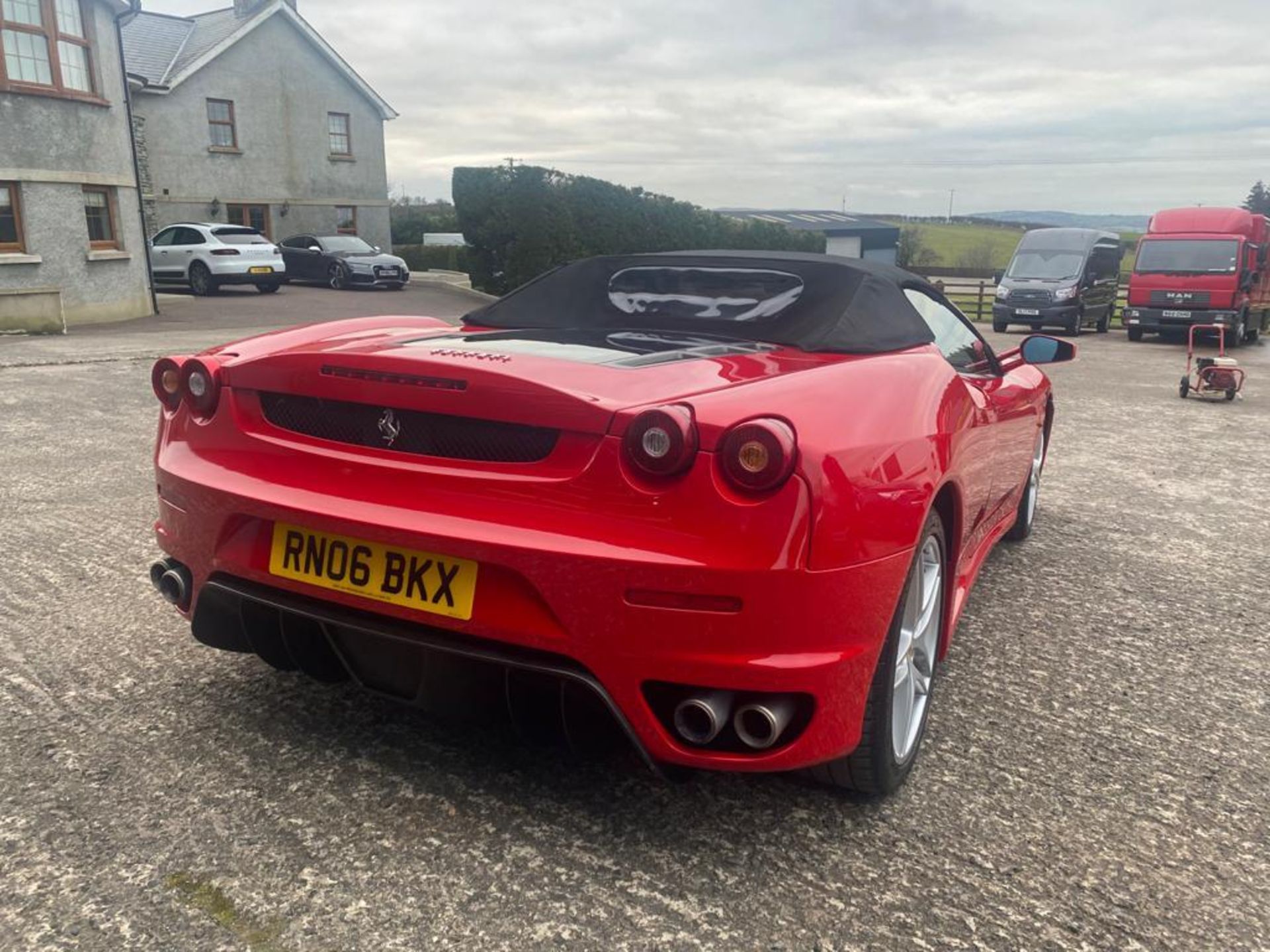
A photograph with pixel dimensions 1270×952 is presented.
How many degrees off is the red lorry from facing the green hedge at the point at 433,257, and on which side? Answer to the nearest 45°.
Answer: approximately 90° to its right

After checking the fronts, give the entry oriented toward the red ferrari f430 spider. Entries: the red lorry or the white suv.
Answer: the red lorry

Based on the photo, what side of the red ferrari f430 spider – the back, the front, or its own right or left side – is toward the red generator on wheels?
front

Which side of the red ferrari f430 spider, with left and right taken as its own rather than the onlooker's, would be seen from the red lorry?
front

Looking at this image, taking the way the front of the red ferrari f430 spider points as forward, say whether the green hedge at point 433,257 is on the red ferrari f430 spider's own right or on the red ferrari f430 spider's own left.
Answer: on the red ferrari f430 spider's own left

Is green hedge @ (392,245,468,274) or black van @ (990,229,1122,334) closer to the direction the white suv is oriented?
the green hedge

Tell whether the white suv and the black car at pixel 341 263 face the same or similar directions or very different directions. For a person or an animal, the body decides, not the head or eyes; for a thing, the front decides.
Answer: very different directions

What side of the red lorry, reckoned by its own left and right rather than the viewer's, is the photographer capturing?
front

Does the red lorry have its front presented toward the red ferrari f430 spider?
yes

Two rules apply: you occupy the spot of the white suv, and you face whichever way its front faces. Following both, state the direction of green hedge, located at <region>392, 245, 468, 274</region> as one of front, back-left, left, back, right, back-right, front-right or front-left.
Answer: right

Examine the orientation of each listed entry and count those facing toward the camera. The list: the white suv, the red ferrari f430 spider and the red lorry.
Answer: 1

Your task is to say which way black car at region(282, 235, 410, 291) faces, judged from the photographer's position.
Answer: facing the viewer and to the right of the viewer

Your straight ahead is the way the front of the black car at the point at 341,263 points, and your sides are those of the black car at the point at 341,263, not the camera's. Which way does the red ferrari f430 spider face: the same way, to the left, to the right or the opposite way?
to the left

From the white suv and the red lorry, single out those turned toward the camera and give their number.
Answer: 1

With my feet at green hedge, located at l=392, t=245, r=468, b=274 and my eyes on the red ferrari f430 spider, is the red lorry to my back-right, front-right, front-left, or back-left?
front-left
